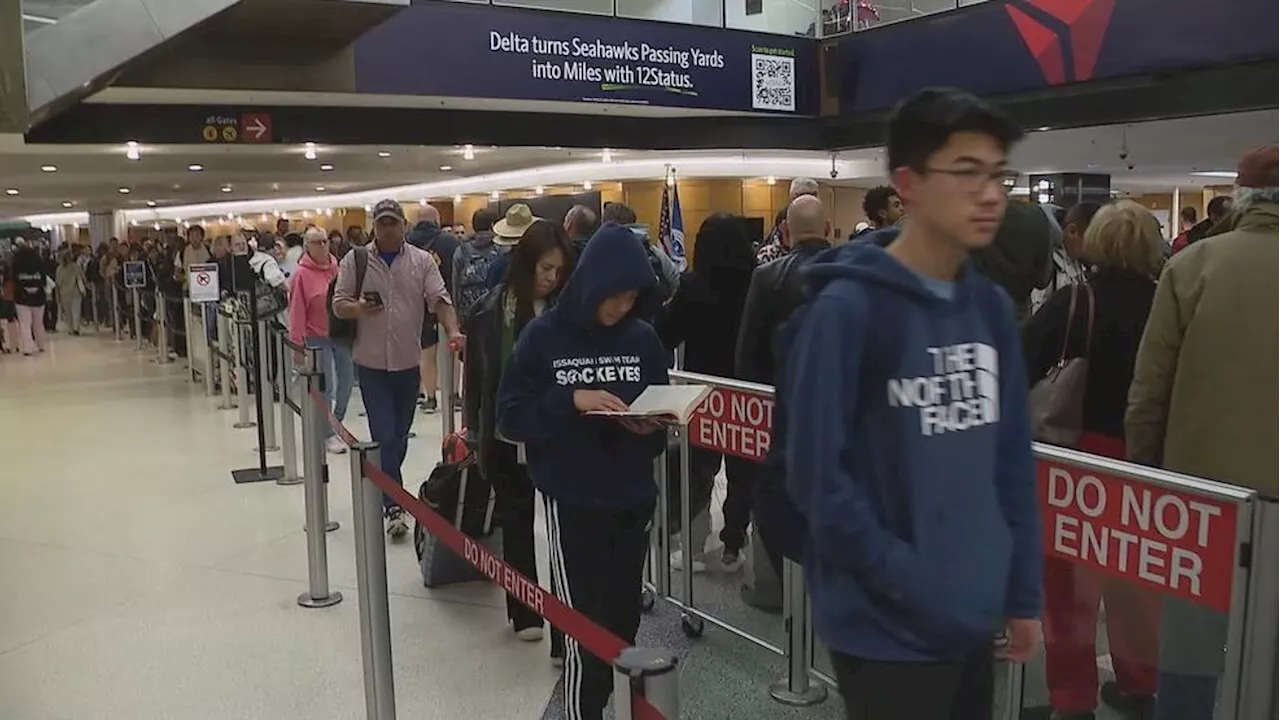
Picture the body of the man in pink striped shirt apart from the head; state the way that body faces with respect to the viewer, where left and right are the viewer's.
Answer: facing the viewer

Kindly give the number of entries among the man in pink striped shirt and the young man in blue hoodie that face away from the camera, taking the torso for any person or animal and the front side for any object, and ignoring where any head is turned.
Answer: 0

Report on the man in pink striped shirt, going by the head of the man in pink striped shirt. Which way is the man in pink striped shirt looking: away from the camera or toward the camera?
toward the camera

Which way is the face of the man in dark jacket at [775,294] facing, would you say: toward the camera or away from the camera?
away from the camera

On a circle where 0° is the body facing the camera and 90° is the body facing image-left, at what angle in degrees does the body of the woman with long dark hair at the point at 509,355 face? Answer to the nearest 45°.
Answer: approximately 315°

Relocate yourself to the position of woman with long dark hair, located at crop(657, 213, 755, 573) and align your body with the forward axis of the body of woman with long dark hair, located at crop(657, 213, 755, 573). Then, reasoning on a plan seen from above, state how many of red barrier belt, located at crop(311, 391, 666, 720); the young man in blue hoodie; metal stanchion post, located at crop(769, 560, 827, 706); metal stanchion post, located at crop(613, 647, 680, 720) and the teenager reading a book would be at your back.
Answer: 5

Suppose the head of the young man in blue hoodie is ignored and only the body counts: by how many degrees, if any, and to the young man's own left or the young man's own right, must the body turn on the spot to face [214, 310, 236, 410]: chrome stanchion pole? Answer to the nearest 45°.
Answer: approximately 180°

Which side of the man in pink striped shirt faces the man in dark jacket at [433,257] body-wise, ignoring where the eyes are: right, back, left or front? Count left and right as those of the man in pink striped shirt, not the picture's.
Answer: back

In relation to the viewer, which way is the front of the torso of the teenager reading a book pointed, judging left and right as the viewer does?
facing the viewer and to the right of the viewer

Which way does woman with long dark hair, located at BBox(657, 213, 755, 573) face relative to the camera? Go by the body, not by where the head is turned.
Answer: away from the camera

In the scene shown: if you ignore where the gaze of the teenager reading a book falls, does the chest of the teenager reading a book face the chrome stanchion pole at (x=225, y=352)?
no

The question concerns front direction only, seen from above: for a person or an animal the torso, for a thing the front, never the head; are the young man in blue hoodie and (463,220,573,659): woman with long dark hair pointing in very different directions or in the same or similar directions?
same or similar directions

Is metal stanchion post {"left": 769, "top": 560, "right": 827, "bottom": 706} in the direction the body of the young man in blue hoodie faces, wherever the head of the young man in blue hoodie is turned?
no

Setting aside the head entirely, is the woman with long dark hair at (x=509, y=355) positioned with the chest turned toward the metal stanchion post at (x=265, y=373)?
no

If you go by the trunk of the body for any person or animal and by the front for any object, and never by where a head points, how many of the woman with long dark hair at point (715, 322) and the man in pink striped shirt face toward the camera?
1

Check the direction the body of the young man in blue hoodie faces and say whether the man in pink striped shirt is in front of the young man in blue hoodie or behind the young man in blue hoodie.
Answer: behind

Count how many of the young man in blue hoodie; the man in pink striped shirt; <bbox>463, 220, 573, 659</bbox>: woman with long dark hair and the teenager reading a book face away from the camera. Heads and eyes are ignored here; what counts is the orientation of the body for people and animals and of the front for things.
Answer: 0

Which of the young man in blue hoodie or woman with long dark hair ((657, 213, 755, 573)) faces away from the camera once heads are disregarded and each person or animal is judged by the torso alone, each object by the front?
the woman with long dark hair

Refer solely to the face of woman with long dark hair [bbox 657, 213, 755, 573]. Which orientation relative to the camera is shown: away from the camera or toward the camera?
away from the camera
